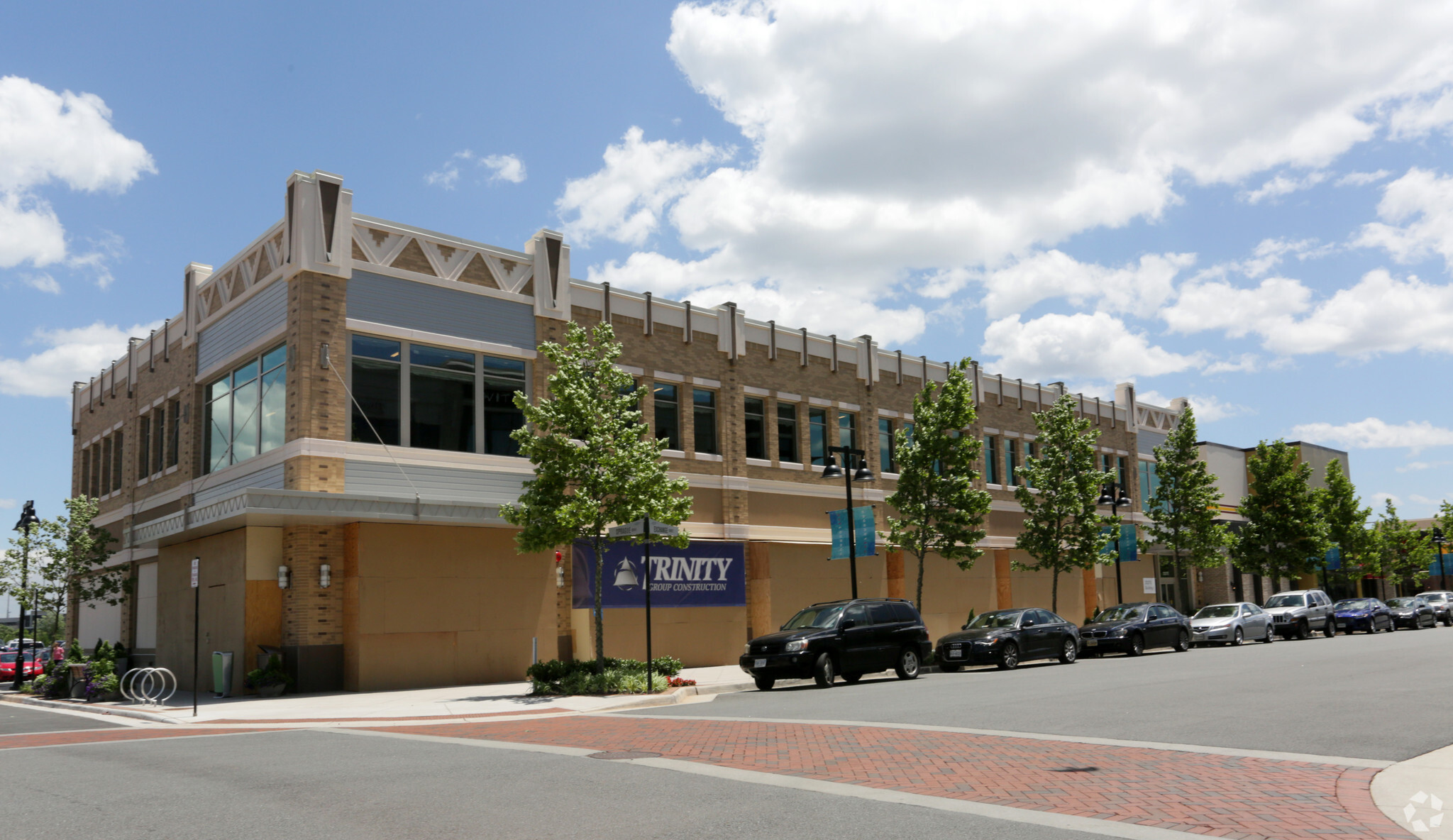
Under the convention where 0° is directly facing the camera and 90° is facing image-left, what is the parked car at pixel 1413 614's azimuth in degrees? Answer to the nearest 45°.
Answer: approximately 45°

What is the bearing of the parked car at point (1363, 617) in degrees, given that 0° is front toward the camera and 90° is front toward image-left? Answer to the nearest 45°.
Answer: approximately 45°

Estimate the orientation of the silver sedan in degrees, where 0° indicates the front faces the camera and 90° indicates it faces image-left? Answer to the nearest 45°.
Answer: approximately 45°

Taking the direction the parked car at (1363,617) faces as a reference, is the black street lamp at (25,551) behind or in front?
in front

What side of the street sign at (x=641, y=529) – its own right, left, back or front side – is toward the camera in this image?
front

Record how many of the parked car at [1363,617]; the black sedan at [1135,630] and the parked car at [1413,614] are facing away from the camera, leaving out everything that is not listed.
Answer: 0

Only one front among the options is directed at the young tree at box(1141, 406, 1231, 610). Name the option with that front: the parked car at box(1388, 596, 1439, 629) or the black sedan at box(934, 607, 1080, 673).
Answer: the parked car

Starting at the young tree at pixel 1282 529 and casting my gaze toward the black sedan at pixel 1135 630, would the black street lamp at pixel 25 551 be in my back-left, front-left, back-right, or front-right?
front-right

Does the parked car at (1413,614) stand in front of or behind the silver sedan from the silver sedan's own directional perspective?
behind

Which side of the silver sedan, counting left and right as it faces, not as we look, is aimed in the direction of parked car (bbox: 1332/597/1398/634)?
back

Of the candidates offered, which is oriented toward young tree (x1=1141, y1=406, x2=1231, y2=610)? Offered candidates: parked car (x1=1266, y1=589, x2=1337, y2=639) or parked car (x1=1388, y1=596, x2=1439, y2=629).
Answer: parked car (x1=1388, y1=596, x2=1439, y2=629)

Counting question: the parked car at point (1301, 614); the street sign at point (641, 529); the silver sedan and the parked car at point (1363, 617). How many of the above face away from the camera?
0

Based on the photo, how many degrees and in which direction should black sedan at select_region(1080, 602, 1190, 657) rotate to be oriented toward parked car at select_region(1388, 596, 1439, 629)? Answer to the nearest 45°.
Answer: approximately 180°

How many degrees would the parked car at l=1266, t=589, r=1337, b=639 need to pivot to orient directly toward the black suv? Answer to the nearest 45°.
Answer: approximately 45° to its left

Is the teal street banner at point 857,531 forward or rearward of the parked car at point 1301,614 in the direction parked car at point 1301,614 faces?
forward

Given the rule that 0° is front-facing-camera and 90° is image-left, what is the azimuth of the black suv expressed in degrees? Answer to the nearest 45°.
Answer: approximately 45°

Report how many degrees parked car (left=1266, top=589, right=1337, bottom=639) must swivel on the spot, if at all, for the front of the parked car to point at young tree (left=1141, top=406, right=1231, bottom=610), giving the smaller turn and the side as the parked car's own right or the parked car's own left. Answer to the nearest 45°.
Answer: approximately 90° to the parked car's own right

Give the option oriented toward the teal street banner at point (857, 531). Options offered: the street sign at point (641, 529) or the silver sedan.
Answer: the silver sedan

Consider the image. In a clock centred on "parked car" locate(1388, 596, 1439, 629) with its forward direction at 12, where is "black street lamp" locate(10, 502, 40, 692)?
The black street lamp is roughly at 12 o'clock from the parked car.

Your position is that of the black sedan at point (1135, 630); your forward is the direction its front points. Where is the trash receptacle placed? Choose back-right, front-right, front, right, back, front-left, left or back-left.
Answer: front
